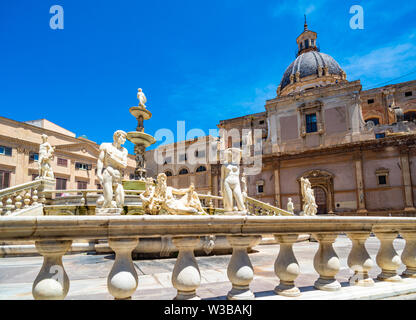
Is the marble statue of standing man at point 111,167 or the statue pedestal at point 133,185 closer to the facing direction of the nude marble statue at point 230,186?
the marble statue of standing man

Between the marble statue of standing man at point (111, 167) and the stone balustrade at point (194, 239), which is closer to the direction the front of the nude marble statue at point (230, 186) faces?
the stone balustrade

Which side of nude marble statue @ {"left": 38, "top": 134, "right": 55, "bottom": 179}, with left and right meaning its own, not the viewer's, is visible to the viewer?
front

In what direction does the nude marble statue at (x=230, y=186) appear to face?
toward the camera

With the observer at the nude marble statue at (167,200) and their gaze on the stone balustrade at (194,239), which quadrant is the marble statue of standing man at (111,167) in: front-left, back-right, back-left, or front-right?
back-right

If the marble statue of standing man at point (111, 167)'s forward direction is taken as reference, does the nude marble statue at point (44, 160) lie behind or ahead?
behind

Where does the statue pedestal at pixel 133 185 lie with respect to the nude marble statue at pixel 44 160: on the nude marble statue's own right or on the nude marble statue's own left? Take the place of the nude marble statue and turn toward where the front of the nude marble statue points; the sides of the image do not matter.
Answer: on the nude marble statue's own left

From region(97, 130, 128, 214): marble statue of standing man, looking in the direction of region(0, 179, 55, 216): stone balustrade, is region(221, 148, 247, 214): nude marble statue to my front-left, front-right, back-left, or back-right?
back-right

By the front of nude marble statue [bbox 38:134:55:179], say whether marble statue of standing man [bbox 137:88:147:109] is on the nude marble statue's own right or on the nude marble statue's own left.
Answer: on the nude marble statue's own left

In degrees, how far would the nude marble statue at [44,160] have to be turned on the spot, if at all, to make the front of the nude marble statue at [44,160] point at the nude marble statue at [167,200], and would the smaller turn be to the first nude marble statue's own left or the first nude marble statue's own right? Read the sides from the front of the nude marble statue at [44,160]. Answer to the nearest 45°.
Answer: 0° — it already faces it

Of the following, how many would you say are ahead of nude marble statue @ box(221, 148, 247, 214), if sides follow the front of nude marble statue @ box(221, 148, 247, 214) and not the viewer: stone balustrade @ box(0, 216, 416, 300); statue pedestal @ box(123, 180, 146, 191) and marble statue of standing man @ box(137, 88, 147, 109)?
1

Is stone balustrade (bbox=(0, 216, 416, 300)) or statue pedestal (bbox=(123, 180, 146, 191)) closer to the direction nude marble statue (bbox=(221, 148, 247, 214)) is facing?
the stone balustrade

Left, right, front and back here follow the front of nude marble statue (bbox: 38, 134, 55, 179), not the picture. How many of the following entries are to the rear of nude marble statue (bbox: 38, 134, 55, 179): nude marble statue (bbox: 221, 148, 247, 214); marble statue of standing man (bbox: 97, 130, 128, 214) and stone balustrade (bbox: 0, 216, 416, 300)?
0

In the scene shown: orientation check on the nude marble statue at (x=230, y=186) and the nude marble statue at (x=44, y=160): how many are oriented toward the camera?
2

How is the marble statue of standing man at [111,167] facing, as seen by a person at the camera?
facing the viewer and to the right of the viewer
